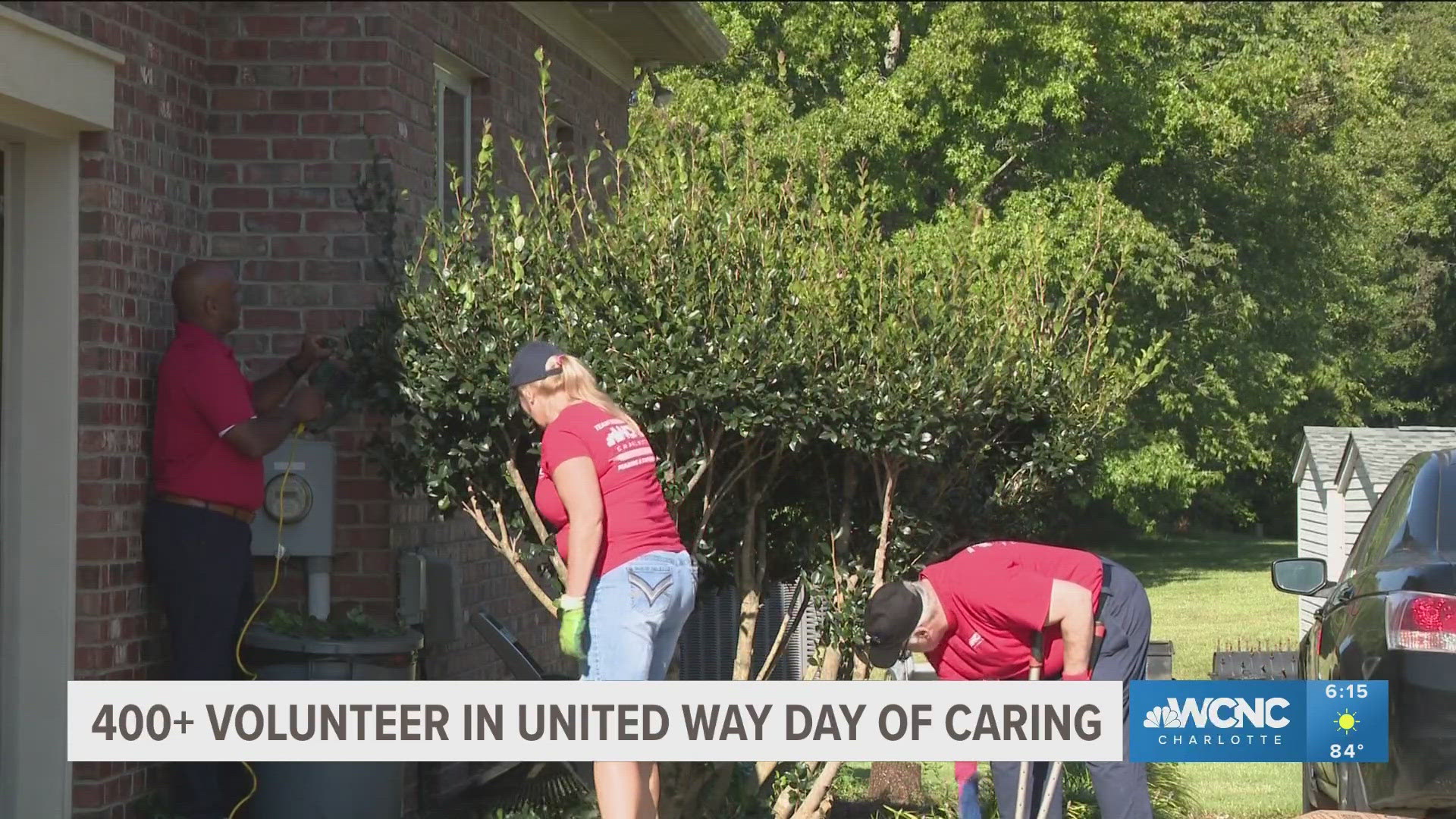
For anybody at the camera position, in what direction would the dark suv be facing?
facing away from the viewer

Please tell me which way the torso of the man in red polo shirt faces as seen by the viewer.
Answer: to the viewer's right

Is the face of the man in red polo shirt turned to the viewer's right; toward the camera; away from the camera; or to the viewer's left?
to the viewer's right

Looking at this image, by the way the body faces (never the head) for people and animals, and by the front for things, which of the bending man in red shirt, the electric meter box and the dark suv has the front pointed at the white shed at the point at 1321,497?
the dark suv

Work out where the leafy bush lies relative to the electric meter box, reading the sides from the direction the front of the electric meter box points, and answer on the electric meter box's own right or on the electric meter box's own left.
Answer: on the electric meter box's own left

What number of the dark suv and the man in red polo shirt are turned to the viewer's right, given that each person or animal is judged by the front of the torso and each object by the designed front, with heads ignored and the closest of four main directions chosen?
1

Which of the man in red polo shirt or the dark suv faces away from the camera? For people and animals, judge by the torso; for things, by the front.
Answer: the dark suv

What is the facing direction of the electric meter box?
toward the camera

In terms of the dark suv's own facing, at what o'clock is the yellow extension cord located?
The yellow extension cord is roughly at 9 o'clock from the dark suv.

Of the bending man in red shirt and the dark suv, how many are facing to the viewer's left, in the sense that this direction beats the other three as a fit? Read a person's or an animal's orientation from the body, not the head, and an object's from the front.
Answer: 1

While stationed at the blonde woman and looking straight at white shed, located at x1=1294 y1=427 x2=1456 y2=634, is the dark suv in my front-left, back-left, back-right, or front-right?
front-right

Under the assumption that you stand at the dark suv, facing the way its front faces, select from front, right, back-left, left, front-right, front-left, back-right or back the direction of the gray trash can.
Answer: left

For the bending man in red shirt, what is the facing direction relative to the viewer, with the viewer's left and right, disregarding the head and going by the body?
facing to the left of the viewer

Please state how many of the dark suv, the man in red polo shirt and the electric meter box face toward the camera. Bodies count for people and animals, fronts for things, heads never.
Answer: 1

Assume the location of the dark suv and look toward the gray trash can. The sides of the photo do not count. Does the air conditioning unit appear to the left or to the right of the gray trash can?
right
